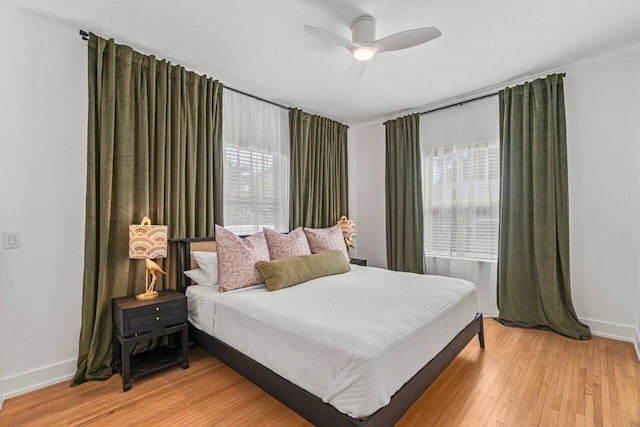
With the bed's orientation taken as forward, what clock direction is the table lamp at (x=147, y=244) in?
The table lamp is roughly at 5 o'clock from the bed.

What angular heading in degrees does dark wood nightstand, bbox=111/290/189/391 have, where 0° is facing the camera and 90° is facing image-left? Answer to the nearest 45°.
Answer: approximately 315°

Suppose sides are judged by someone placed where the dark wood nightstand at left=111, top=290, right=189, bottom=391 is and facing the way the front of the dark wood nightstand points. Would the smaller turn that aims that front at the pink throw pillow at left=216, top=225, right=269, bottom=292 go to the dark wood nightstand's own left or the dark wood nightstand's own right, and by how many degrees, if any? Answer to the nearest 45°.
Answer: approximately 45° to the dark wood nightstand's own left

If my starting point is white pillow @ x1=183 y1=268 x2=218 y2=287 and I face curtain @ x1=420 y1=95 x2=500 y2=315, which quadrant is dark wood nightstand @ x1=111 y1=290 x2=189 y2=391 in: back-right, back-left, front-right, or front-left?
back-right

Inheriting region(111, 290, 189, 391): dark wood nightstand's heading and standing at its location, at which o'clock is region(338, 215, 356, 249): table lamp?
The table lamp is roughly at 10 o'clock from the dark wood nightstand.
